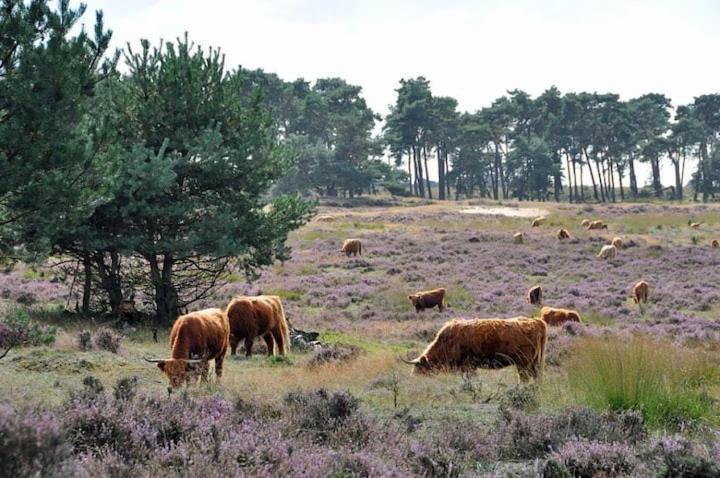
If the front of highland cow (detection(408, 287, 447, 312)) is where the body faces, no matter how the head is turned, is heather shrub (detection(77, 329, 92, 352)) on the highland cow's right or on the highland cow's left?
on the highland cow's left

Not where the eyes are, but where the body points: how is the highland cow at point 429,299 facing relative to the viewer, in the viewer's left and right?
facing to the left of the viewer

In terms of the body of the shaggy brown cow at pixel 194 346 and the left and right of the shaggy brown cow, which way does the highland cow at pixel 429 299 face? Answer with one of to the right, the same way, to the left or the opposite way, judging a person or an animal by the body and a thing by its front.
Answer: to the right

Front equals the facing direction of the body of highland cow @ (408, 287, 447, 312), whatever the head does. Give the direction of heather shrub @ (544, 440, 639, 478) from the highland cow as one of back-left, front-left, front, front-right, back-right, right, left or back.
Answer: left

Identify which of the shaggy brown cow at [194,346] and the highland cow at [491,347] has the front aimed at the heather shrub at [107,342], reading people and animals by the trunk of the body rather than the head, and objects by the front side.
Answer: the highland cow

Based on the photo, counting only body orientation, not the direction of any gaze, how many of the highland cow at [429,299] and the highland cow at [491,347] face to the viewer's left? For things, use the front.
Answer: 2

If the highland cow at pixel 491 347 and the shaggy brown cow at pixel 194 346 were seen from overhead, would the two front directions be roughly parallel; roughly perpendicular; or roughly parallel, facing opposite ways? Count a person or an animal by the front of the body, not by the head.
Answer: roughly perpendicular

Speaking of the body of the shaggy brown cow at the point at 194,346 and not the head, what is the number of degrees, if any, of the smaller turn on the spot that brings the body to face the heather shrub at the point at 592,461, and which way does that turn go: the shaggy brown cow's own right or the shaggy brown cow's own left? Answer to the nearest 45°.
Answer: approximately 90° to the shaggy brown cow's own left

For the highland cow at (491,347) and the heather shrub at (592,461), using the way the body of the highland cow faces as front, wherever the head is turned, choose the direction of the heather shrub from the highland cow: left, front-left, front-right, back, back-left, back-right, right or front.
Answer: left

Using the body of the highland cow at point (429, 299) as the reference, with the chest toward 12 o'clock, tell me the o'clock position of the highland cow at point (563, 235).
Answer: the highland cow at point (563, 235) is roughly at 4 o'clock from the highland cow at point (429, 299).

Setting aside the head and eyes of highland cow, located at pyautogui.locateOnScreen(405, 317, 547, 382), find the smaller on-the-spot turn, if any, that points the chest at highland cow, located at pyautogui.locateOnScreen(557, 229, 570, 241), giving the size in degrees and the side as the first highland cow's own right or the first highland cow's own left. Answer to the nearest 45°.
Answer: approximately 90° to the first highland cow's own right

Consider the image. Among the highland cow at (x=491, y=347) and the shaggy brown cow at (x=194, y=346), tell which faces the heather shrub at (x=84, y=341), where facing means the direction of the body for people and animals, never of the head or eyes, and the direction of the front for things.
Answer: the highland cow

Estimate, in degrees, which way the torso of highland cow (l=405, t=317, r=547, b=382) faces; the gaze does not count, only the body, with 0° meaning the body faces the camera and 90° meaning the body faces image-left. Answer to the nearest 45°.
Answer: approximately 90°

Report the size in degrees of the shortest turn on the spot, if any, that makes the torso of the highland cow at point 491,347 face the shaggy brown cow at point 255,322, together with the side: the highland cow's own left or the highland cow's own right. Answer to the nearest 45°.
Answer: approximately 45° to the highland cow's own right
